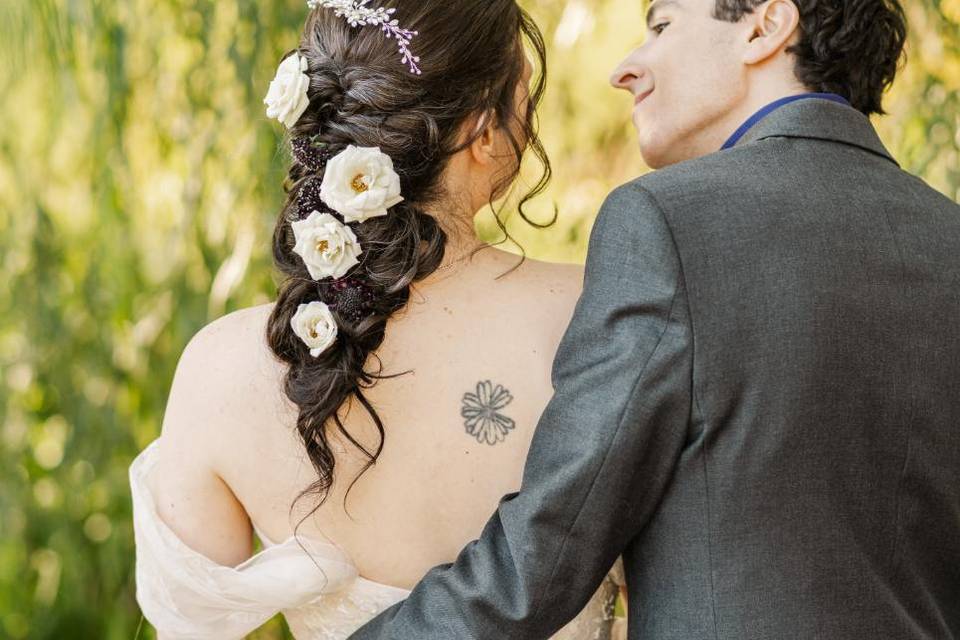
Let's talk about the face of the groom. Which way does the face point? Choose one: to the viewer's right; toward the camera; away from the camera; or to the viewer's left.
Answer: to the viewer's left

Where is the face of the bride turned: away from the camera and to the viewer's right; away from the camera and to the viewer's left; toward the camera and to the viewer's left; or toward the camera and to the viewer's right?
away from the camera and to the viewer's right

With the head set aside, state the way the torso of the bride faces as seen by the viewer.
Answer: away from the camera
